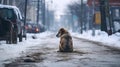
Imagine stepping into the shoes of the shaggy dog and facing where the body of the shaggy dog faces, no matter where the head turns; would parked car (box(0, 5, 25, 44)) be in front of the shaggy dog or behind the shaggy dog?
in front

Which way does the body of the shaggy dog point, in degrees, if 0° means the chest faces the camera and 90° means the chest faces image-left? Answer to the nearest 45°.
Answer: approximately 135°
